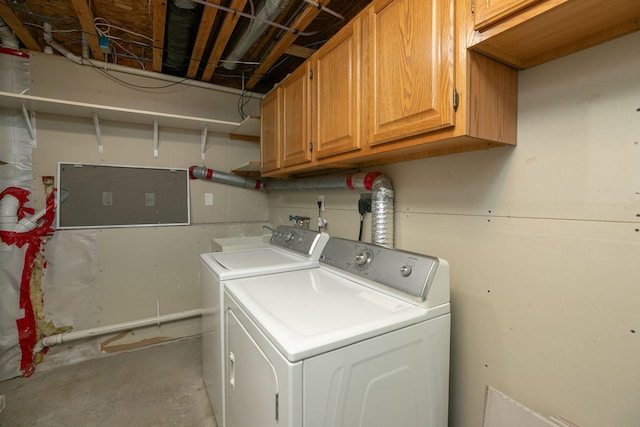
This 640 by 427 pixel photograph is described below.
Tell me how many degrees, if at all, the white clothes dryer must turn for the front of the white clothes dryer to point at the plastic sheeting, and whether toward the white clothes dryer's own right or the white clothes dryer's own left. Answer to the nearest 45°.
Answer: approximately 45° to the white clothes dryer's own right

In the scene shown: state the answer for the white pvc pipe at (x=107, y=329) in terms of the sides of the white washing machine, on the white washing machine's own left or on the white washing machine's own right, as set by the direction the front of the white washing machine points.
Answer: on the white washing machine's own right

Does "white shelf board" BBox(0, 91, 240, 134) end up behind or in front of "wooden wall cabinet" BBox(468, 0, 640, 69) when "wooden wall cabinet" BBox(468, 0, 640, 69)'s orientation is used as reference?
in front

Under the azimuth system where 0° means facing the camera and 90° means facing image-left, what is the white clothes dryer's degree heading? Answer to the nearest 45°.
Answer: approximately 45°

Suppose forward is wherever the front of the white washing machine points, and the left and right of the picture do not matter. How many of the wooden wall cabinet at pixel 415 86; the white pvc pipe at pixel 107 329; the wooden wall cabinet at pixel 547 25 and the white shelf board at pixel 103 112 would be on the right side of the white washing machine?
2

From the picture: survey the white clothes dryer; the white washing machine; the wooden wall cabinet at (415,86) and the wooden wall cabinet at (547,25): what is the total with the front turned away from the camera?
0

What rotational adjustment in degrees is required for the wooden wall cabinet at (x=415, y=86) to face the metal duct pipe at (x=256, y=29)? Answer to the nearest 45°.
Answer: approximately 90° to its right

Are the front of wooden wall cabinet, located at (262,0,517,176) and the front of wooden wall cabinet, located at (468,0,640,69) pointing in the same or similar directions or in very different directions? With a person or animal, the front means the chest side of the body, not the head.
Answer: same or similar directions

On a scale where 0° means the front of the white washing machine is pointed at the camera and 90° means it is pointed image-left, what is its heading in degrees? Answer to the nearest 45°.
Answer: approximately 45°

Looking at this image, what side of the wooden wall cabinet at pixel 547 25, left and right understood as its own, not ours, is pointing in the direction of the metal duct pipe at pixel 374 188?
right

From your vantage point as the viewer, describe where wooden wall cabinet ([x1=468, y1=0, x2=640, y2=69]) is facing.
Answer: facing the viewer and to the left of the viewer

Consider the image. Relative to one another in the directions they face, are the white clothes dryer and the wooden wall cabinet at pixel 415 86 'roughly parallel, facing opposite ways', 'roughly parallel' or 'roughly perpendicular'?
roughly parallel

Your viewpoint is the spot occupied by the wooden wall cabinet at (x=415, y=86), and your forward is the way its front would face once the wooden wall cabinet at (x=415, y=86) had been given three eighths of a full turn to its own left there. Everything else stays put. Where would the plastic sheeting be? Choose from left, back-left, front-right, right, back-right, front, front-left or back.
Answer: back

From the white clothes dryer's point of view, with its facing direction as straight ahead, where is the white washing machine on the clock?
The white washing machine is roughly at 3 o'clock from the white clothes dryer.
